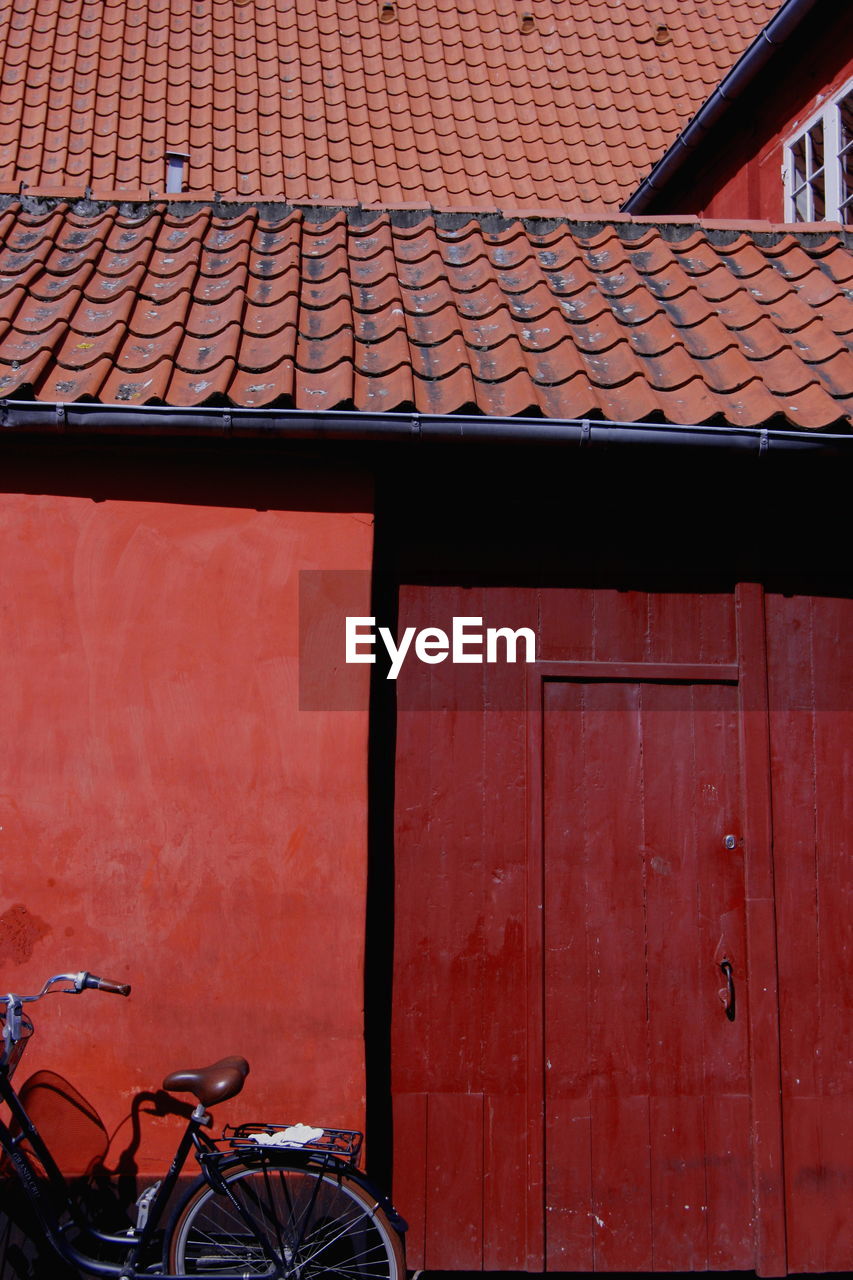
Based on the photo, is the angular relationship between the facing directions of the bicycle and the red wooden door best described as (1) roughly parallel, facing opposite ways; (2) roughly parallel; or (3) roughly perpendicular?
roughly perpendicular

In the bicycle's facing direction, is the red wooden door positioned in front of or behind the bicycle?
behind

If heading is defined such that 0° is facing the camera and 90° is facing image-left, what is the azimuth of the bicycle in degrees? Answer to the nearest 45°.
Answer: approximately 90°

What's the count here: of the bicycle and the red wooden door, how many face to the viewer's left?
1

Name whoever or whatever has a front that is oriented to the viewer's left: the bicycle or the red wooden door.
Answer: the bicycle
